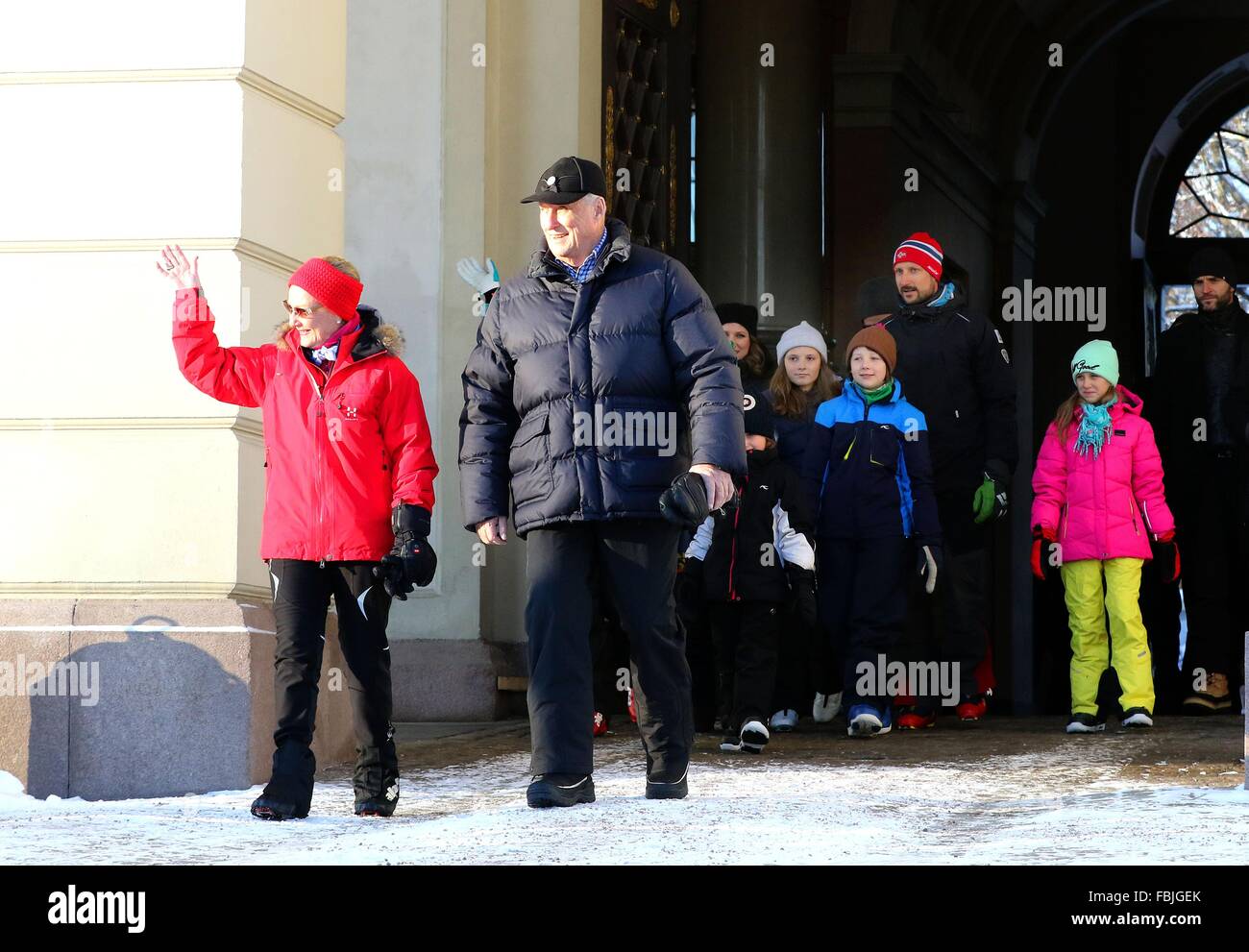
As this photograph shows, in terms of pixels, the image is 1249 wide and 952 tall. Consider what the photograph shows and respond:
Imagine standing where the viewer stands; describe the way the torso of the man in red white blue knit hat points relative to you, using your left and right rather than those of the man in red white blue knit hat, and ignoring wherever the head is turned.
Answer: facing the viewer and to the left of the viewer

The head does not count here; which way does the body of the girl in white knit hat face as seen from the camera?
toward the camera

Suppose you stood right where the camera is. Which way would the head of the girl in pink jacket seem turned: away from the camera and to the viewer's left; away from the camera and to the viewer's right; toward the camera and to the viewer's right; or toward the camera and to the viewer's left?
toward the camera and to the viewer's left

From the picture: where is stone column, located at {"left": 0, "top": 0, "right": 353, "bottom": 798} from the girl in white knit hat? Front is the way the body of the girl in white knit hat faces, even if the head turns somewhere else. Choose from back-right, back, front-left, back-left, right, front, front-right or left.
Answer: front-right

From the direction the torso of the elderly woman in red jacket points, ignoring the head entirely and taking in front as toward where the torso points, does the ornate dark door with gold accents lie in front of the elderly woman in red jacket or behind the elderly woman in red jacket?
behind

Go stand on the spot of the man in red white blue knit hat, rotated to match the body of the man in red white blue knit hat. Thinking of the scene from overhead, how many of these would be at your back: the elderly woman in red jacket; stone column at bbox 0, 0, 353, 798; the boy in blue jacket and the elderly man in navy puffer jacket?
0

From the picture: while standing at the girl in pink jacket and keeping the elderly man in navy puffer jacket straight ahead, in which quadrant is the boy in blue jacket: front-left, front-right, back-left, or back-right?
front-right

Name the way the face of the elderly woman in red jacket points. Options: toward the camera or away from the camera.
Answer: toward the camera

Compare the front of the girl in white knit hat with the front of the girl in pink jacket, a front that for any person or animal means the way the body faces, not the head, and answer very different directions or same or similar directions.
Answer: same or similar directions

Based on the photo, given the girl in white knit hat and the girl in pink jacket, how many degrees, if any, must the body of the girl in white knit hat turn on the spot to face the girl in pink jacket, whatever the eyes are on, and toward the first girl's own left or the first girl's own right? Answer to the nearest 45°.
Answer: approximately 90° to the first girl's own left

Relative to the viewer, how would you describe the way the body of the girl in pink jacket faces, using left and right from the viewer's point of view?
facing the viewer

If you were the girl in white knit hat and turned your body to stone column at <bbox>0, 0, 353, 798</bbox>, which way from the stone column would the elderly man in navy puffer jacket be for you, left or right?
left

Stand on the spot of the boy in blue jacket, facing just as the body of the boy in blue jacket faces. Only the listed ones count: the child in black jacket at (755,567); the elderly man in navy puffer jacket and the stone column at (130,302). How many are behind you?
0
